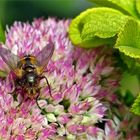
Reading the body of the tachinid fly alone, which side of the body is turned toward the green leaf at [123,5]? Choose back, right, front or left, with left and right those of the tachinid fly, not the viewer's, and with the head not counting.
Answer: left

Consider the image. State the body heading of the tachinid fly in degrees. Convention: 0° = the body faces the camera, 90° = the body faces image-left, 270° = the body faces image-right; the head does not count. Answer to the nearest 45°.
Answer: approximately 0°

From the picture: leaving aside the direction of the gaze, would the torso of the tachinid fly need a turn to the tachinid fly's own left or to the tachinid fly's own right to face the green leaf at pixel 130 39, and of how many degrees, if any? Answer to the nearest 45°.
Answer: approximately 90° to the tachinid fly's own left
